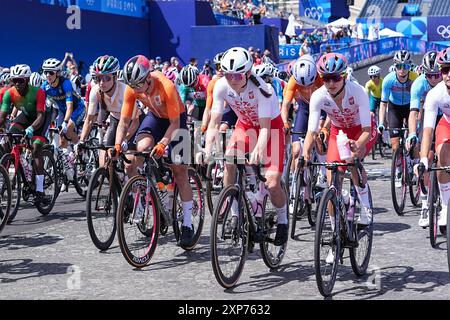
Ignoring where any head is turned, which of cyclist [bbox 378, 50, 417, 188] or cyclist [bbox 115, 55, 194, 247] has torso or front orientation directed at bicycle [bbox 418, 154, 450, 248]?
cyclist [bbox 378, 50, 417, 188]

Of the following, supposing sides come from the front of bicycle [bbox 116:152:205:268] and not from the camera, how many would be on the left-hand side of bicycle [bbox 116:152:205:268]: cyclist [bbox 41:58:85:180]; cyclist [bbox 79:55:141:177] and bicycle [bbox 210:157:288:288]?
1

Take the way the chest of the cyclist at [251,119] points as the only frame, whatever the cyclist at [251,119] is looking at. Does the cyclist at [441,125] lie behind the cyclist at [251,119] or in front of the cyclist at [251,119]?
behind

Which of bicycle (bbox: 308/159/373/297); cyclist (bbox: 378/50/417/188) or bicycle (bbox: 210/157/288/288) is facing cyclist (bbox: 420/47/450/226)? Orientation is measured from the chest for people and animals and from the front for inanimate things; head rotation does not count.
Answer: cyclist (bbox: 378/50/417/188)

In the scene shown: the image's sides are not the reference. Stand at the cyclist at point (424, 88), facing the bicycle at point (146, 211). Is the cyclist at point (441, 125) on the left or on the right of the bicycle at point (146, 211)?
left

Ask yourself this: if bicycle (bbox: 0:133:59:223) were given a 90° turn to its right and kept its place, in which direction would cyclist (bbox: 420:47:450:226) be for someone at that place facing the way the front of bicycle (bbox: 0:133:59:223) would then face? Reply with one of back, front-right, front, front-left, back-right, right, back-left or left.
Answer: back

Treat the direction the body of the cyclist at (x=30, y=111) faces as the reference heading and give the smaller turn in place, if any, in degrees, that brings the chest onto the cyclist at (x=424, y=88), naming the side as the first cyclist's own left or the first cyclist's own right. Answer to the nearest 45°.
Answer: approximately 90° to the first cyclist's own left

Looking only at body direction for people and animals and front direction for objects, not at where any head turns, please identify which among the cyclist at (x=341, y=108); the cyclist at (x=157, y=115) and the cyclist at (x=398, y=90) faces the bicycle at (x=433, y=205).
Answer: the cyclist at (x=398, y=90)

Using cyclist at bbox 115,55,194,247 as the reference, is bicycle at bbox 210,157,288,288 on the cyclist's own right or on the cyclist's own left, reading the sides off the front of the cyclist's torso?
on the cyclist's own left
